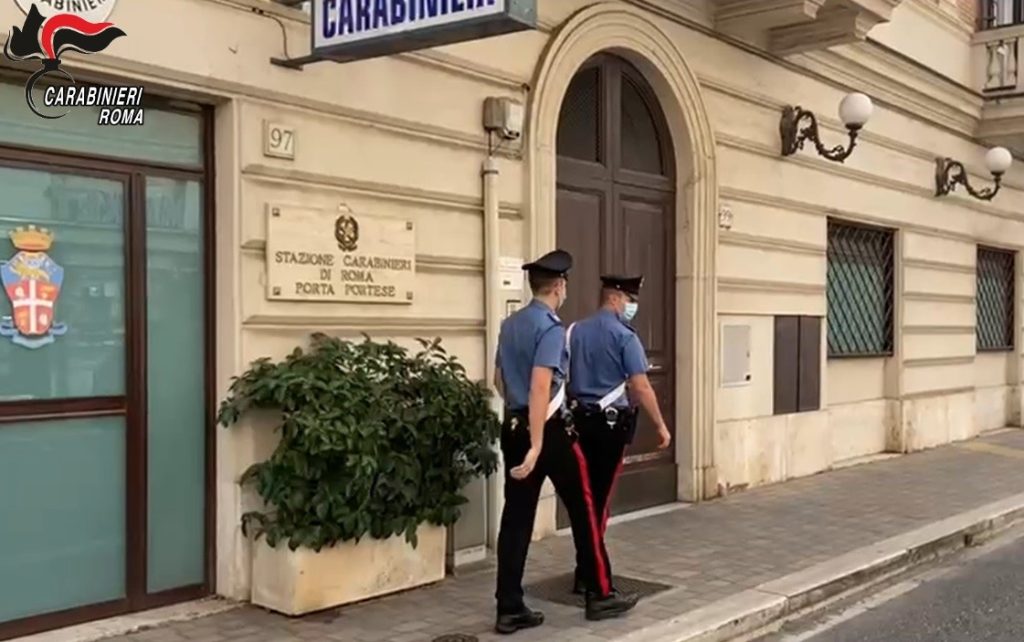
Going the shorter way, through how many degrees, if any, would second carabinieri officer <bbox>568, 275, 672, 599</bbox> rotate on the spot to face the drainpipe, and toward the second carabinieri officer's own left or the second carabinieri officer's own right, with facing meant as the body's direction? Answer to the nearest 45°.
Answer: approximately 90° to the second carabinieri officer's own left

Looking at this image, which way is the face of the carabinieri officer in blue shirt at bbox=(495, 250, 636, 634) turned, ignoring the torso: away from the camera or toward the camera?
away from the camera

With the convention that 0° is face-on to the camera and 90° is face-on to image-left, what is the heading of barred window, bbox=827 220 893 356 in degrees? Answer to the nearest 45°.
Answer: approximately 315°

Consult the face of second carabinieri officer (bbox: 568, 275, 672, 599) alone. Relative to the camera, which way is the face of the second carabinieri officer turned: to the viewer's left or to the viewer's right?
to the viewer's right

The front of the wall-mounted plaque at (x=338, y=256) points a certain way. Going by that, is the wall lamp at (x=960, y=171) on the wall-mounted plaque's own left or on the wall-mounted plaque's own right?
on the wall-mounted plaque's own left

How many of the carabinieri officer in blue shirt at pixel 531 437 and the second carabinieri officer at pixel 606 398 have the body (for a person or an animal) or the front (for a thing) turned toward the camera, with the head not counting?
0

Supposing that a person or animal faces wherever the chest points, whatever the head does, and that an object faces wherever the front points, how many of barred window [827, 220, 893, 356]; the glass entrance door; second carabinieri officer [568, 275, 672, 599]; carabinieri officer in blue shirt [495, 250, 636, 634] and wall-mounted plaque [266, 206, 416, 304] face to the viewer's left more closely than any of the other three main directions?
0

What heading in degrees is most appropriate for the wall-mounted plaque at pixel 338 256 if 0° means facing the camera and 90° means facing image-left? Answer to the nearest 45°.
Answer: approximately 315°

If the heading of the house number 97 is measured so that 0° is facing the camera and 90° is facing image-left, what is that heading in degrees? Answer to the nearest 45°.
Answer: approximately 315°

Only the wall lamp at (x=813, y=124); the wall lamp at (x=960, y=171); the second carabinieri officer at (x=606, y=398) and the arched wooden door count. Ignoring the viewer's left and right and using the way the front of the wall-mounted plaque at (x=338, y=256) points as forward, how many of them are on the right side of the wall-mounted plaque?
0

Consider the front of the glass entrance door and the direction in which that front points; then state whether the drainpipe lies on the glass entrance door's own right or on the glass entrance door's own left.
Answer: on the glass entrance door's own left

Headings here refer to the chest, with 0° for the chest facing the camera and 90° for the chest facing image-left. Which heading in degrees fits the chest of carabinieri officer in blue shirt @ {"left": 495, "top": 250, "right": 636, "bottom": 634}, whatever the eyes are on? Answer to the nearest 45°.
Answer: approximately 225°

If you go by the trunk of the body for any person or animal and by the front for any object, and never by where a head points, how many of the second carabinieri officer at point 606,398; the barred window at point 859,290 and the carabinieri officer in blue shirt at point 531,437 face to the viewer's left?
0

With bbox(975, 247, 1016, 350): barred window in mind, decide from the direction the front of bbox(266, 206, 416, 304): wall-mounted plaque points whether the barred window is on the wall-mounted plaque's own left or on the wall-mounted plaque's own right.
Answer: on the wall-mounted plaque's own left

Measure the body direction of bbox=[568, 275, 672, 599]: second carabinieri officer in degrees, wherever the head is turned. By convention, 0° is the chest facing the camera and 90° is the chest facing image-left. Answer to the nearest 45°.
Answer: approximately 225°
